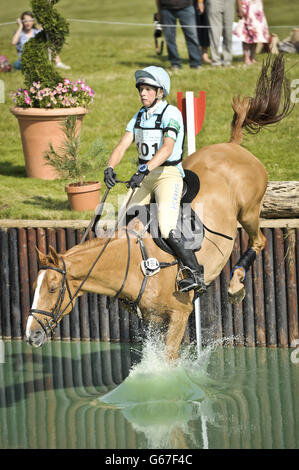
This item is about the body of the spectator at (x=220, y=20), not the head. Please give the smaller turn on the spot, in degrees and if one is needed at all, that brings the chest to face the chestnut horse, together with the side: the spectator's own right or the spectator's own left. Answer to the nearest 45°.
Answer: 0° — they already face it

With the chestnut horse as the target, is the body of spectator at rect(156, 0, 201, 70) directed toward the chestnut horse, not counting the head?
yes

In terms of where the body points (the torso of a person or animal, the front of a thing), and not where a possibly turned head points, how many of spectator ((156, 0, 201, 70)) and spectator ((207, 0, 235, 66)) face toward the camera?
2

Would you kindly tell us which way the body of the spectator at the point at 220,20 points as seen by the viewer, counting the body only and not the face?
toward the camera

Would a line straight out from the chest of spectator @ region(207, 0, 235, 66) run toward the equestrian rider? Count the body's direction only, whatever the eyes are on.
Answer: yes

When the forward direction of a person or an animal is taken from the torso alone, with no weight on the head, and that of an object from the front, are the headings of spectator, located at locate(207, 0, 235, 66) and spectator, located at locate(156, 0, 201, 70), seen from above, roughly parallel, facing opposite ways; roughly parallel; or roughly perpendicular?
roughly parallel

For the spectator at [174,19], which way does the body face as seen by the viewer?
toward the camera

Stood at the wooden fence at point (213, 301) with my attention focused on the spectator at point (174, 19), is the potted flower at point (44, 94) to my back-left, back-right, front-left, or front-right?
front-left

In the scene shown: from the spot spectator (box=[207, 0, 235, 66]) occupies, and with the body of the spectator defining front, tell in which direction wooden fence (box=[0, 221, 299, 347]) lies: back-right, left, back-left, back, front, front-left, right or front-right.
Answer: front

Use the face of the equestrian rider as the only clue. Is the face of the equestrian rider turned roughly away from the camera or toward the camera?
toward the camera

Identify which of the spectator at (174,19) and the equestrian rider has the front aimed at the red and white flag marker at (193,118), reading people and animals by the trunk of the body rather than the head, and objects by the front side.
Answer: the spectator

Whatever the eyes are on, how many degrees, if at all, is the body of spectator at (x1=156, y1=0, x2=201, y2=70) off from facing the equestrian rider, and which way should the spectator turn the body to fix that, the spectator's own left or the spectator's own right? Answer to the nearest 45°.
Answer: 0° — they already face them
